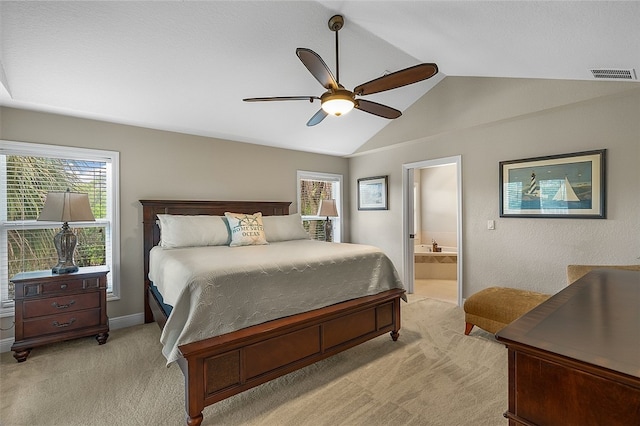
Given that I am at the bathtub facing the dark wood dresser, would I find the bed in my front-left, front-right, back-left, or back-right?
front-right

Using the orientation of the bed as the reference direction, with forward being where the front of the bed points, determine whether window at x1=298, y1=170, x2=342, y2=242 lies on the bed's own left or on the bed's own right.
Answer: on the bed's own left

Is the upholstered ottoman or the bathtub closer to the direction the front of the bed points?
the upholstered ottoman

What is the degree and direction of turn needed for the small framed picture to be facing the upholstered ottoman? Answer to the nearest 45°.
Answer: approximately 90° to its left

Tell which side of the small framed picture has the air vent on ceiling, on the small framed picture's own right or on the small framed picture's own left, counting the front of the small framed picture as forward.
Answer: on the small framed picture's own left

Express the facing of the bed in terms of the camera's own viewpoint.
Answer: facing the viewer and to the right of the viewer

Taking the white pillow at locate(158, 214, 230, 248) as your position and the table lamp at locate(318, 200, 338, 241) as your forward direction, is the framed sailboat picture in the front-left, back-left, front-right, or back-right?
front-right

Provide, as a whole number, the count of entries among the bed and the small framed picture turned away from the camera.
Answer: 0

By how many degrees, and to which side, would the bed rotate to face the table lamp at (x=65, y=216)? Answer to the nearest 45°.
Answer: approximately 180°

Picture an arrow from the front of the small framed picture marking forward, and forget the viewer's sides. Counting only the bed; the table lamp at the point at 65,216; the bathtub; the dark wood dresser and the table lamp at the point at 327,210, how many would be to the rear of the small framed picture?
1

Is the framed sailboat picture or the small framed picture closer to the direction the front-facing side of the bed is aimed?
the framed sailboat picture

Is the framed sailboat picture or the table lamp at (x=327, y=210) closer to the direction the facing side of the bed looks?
the framed sailboat picture
